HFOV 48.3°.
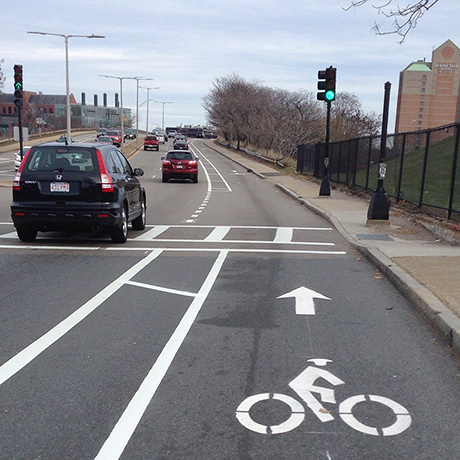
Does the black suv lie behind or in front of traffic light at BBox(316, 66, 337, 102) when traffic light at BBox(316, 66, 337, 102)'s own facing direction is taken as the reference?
in front

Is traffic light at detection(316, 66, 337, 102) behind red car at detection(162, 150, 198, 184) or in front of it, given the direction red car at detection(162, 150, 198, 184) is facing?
behind

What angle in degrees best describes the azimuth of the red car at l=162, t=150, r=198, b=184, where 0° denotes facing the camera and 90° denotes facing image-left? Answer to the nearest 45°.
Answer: approximately 180°

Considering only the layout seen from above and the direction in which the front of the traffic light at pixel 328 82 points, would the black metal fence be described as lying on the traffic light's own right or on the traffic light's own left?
on the traffic light's own left

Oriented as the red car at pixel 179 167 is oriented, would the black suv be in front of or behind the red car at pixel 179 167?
behind

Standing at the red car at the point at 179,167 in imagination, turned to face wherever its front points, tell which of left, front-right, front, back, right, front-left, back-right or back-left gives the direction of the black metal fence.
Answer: back-right

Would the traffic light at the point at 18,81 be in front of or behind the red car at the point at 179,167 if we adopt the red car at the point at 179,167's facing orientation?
behind

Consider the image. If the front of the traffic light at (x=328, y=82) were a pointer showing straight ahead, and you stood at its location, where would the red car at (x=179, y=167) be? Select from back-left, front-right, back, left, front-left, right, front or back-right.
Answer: back-right

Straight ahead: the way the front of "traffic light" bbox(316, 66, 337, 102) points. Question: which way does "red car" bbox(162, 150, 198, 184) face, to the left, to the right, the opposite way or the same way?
the opposite way

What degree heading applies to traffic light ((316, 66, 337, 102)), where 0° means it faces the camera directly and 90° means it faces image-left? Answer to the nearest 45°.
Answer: approximately 0°

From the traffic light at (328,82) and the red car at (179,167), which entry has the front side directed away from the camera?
the red car

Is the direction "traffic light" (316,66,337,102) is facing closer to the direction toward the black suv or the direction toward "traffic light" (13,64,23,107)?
the black suv

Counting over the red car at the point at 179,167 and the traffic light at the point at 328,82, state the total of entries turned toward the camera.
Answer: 1
